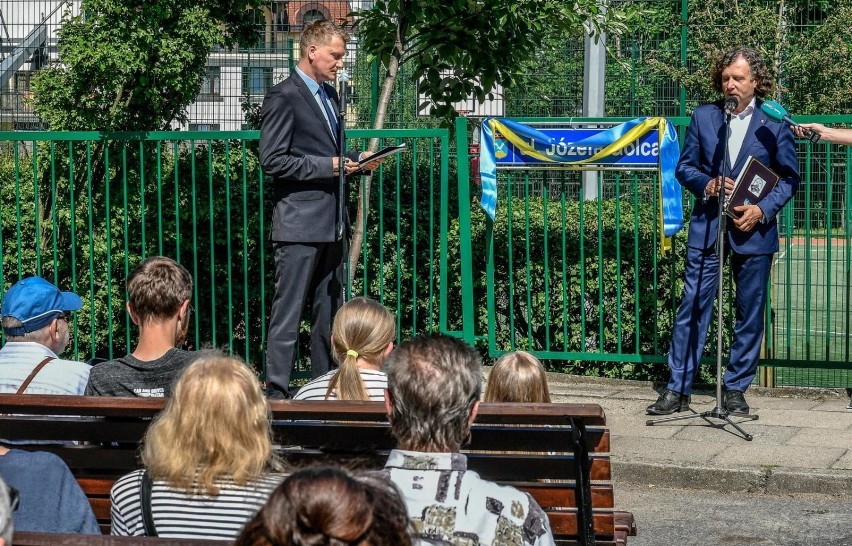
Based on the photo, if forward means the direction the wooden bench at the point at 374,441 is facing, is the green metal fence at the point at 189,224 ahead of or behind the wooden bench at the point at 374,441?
ahead

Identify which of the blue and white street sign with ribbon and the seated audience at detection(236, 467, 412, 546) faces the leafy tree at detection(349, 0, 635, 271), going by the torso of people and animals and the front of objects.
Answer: the seated audience

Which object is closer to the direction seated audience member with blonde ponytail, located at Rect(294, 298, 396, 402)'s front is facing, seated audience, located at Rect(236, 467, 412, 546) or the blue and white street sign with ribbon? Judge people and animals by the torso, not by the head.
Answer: the blue and white street sign with ribbon

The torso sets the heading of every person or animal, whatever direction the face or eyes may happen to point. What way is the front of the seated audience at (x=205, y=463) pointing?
away from the camera

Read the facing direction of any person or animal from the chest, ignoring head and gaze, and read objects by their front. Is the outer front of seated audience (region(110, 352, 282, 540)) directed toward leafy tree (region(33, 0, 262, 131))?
yes

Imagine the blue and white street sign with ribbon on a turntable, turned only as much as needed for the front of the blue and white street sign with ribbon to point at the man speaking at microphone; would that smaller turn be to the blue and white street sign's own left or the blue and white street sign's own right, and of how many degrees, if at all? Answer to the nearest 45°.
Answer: approximately 45° to the blue and white street sign's own left

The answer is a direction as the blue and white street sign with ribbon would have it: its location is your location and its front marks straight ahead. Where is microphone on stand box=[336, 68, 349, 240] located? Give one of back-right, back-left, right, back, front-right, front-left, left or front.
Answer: front-right

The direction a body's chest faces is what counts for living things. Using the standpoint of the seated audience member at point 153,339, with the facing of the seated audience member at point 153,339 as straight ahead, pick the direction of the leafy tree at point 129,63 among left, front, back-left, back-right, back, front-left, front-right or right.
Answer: front-left

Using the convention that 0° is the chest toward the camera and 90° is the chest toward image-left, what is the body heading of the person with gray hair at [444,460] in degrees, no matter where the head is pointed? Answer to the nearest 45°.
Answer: approximately 180°

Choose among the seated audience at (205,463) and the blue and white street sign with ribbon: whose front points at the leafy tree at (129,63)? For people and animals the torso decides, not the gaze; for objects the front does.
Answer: the seated audience

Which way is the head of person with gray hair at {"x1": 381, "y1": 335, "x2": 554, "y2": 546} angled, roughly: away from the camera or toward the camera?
away from the camera

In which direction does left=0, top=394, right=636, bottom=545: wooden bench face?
away from the camera

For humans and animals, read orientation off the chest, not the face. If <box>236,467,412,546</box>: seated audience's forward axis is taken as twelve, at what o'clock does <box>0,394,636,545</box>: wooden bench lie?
The wooden bench is roughly at 12 o'clock from the seated audience.

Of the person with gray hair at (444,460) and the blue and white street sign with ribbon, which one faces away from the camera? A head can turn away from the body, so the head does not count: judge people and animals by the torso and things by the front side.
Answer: the person with gray hair

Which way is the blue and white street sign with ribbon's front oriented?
toward the camera

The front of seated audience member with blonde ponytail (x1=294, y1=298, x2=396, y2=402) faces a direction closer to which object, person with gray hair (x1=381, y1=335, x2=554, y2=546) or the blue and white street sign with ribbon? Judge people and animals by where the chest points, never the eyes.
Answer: the blue and white street sign with ribbon

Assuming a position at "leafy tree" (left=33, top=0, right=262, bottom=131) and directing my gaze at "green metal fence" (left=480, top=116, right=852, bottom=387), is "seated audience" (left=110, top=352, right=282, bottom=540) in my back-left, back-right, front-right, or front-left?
front-right
